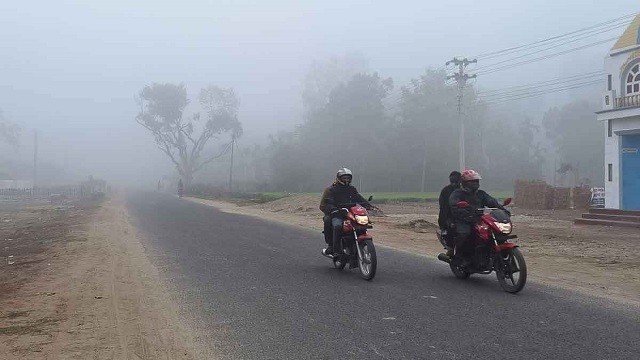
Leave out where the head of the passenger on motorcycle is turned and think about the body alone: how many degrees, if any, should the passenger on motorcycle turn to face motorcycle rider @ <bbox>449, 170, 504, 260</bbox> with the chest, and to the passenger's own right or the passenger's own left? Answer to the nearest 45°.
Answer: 0° — they already face them

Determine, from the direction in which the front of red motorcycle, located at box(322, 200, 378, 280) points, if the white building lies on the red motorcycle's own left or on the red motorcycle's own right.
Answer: on the red motorcycle's own left

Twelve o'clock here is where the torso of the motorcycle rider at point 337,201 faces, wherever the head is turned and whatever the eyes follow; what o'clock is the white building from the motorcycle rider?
The white building is roughly at 9 o'clock from the motorcycle rider.

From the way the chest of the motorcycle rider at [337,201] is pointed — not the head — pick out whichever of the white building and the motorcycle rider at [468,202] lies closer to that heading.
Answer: the motorcycle rider

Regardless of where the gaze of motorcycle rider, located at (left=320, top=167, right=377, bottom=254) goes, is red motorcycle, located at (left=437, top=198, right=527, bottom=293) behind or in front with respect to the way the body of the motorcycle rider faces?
in front

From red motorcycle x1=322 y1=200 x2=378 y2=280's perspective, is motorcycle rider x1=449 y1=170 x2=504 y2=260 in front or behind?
in front

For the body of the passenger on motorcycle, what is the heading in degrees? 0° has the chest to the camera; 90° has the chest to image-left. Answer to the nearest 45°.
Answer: approximately 315°

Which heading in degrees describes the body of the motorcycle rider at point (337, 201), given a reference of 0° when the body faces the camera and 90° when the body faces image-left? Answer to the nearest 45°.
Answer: approximately 315°
